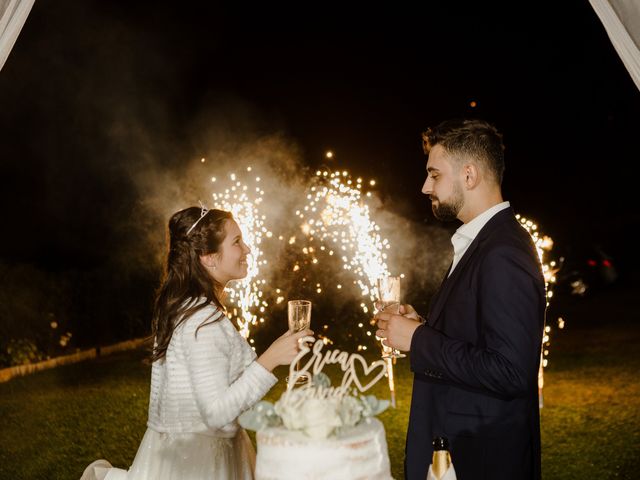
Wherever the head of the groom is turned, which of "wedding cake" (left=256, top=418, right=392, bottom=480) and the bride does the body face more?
the bride

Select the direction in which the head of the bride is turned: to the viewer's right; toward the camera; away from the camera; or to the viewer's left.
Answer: to the viewer's right

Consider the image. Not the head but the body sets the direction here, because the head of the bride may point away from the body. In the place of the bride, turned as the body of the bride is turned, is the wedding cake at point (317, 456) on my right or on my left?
on my right

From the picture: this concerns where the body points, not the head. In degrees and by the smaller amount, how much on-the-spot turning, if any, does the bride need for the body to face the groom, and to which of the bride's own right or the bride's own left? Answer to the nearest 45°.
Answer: approximately 45° to the bride's own right

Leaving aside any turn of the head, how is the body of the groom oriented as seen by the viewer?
to the viewer's left

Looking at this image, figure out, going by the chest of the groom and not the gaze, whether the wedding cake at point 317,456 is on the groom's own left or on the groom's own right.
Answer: on the groom's own left

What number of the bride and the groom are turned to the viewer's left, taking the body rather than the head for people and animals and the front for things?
1

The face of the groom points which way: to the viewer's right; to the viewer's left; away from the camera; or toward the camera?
to the viewer's left

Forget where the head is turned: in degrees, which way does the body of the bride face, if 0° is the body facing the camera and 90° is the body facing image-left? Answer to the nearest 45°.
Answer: approximately 270°

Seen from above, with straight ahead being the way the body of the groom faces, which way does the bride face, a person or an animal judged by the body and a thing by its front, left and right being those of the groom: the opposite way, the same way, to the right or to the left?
the opposite way
